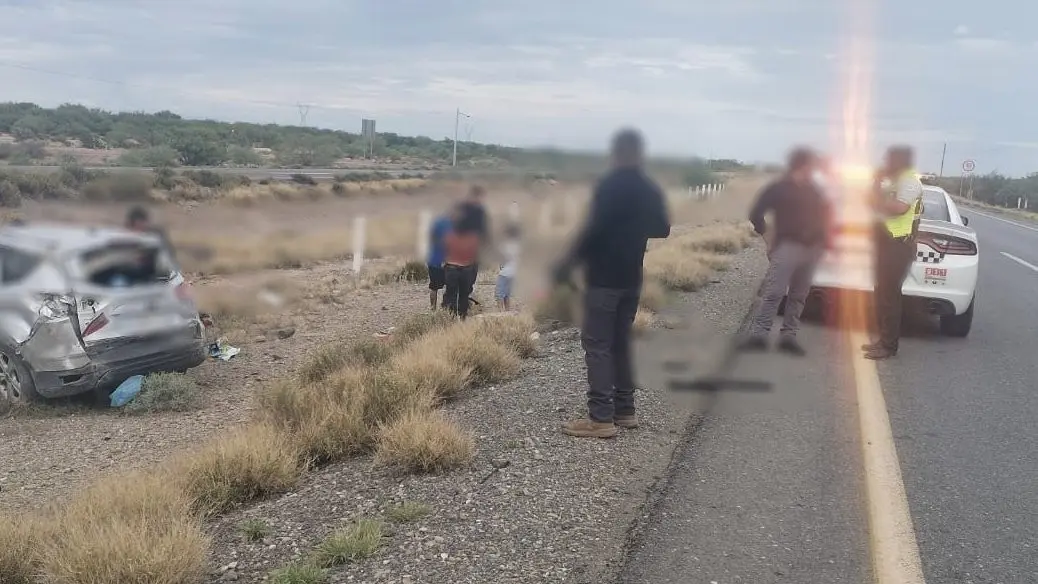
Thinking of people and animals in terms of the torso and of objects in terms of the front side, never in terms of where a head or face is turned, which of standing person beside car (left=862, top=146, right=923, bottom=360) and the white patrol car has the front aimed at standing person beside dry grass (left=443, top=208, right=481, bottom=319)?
standing person beside car (left=862, top=146, right=923, bottom=360)

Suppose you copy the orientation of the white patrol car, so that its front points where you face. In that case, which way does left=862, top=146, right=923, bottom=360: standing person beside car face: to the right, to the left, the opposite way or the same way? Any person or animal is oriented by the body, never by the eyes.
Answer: to the left

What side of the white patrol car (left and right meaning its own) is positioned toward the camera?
back

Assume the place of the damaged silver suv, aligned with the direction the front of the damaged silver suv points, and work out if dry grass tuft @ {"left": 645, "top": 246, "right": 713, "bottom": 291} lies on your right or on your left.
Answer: on your right

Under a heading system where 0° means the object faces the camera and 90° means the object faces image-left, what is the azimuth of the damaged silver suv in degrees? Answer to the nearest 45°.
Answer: approximately 135°

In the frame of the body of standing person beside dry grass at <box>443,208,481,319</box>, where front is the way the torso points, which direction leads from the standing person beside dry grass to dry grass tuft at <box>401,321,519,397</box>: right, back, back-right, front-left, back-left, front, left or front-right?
back

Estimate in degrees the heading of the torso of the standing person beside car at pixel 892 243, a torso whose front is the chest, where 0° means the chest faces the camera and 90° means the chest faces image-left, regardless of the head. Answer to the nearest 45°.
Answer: approximately 90°

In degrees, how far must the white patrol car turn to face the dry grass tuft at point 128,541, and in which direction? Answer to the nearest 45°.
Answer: approximately 135° to its left

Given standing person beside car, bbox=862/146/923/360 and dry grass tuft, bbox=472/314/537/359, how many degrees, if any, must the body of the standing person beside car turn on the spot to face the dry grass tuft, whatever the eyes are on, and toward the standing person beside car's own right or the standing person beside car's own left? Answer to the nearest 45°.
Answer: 0° — they already face it

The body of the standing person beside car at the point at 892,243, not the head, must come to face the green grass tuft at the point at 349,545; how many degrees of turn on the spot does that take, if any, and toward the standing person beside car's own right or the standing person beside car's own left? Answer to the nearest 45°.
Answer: approximately 90° to the standing person beside car's own left

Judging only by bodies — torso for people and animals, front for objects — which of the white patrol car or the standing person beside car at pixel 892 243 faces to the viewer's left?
the standing person beside car

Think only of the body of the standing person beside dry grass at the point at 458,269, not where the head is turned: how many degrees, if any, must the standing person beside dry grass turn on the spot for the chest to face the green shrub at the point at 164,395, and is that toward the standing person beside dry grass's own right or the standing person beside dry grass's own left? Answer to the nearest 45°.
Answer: approximately 135° to the standing person beside dry grass's own left

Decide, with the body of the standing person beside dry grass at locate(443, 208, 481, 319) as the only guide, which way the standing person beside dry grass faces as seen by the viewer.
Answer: away from the camera

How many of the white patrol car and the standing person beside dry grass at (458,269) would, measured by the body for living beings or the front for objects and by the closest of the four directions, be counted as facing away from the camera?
2
